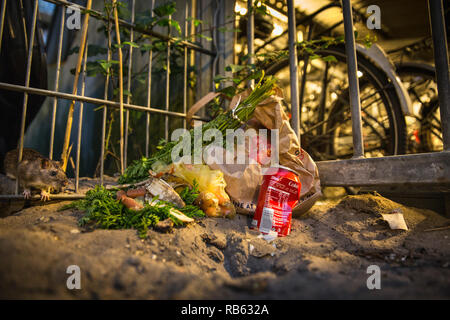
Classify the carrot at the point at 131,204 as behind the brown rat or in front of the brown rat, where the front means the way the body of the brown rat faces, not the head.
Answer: in front

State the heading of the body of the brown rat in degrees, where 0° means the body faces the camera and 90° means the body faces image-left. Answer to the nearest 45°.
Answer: approximately 315°

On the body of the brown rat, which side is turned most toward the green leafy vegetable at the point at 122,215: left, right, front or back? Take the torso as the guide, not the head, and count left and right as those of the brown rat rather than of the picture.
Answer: front

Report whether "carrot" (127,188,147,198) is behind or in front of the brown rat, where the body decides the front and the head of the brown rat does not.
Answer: in front
